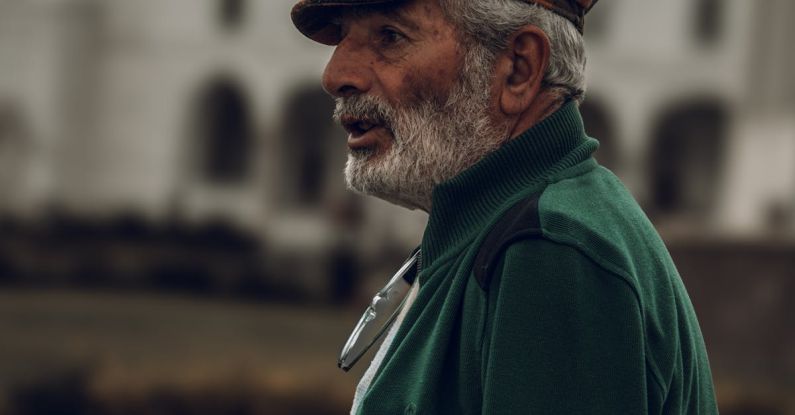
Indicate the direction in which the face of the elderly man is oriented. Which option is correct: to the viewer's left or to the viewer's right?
to the viewer's left

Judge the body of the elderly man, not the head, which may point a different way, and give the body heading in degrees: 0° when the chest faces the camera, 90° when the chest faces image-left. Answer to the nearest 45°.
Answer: approximately 90°
